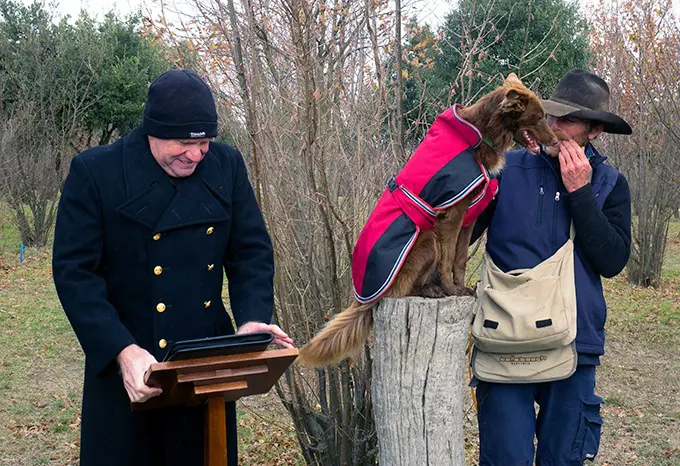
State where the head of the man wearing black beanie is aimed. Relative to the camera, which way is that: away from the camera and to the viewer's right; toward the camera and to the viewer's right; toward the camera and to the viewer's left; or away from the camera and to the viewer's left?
toward the camera and to the viewer's right

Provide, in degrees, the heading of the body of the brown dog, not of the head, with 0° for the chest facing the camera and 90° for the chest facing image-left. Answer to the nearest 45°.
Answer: approximately 270°

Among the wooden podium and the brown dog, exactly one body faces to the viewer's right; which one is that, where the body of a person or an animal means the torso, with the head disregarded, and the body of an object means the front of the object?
the brown dog

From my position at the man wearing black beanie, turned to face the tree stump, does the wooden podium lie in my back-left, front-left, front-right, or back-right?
front-right

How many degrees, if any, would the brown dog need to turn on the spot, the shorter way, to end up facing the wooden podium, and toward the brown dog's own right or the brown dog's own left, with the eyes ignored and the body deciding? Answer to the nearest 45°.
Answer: approximately 135° to the brown dog's own right

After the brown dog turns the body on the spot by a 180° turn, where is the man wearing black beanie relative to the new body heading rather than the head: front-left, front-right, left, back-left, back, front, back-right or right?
front-left
